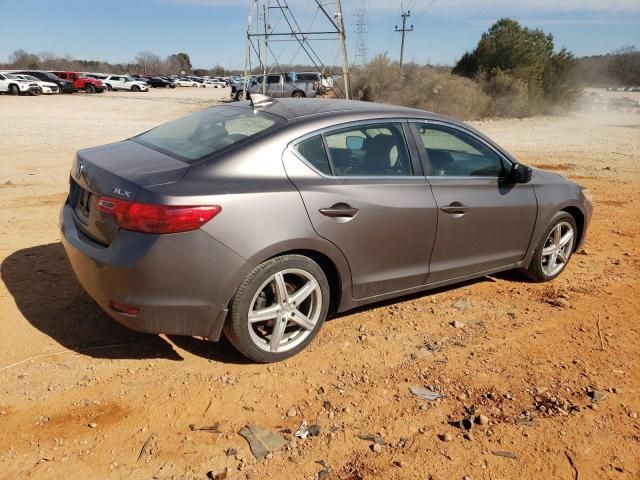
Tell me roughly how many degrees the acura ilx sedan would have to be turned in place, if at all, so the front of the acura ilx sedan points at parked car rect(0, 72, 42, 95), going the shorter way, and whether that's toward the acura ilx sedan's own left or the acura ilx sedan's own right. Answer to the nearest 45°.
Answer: approximately 90° to the acura ilx sedan's own left

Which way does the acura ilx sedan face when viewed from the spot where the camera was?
facing away from the viewer and to the right of the viewer

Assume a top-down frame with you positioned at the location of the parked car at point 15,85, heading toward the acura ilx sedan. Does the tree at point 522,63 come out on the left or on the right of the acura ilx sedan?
left

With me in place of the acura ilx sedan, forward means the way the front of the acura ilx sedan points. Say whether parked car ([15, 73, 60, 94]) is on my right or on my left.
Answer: on my left

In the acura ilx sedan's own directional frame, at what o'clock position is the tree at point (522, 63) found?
The tree is roughly at 11 o'clock from the acura ilx sedan.

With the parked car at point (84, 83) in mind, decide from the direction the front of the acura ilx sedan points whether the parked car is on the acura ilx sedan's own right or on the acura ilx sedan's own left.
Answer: on the acura ilx sedan's own left

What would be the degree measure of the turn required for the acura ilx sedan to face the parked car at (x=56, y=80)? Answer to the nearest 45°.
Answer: approximately 90° to its left
